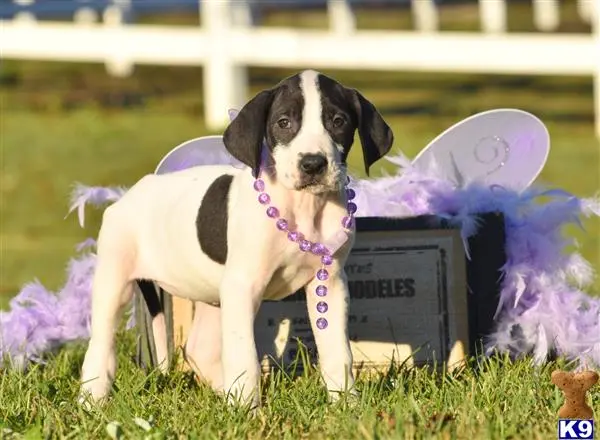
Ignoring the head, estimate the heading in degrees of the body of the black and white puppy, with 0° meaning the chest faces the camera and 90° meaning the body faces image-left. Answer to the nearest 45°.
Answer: approximately 315°

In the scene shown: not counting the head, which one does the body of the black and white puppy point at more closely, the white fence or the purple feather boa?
the purple feather boa

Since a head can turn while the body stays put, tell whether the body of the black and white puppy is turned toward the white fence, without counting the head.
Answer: no
